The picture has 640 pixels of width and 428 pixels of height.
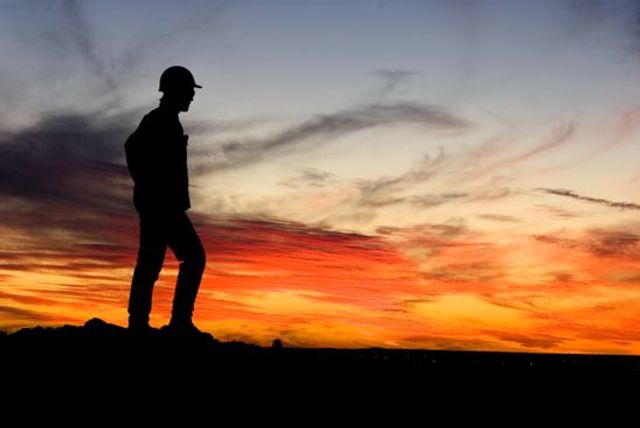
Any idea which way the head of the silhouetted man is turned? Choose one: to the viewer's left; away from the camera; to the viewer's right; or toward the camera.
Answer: to the viewer's right

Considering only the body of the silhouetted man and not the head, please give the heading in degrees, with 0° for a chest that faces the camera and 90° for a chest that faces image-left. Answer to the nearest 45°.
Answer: approximately 270°
